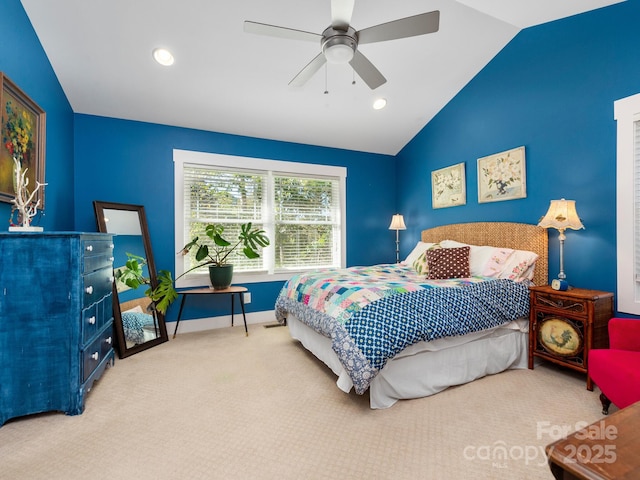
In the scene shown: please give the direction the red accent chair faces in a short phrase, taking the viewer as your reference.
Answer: facing the viewer and to the left of the viewer

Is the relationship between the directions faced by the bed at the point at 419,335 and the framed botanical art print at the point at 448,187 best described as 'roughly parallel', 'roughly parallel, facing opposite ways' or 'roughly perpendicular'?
roughly parallel

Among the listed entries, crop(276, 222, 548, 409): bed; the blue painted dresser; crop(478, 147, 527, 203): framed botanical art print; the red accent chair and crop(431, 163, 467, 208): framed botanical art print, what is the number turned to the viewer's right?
1

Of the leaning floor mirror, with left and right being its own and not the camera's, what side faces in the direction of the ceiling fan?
front

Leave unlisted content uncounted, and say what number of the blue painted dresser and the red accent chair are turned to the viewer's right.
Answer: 1

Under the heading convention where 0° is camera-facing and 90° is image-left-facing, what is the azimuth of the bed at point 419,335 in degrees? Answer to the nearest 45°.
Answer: approximately 45°

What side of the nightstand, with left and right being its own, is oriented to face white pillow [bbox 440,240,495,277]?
right

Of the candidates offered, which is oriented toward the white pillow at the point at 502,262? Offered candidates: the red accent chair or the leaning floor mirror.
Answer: the leaning floor mirror

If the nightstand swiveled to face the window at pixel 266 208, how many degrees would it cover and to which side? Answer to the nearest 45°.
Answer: approximately 45° to its right

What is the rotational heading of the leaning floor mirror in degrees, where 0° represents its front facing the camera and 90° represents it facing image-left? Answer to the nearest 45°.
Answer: approximately 315°

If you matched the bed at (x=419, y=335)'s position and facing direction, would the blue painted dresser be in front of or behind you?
in front

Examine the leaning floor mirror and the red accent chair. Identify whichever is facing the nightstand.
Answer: the leaning floor mirror
